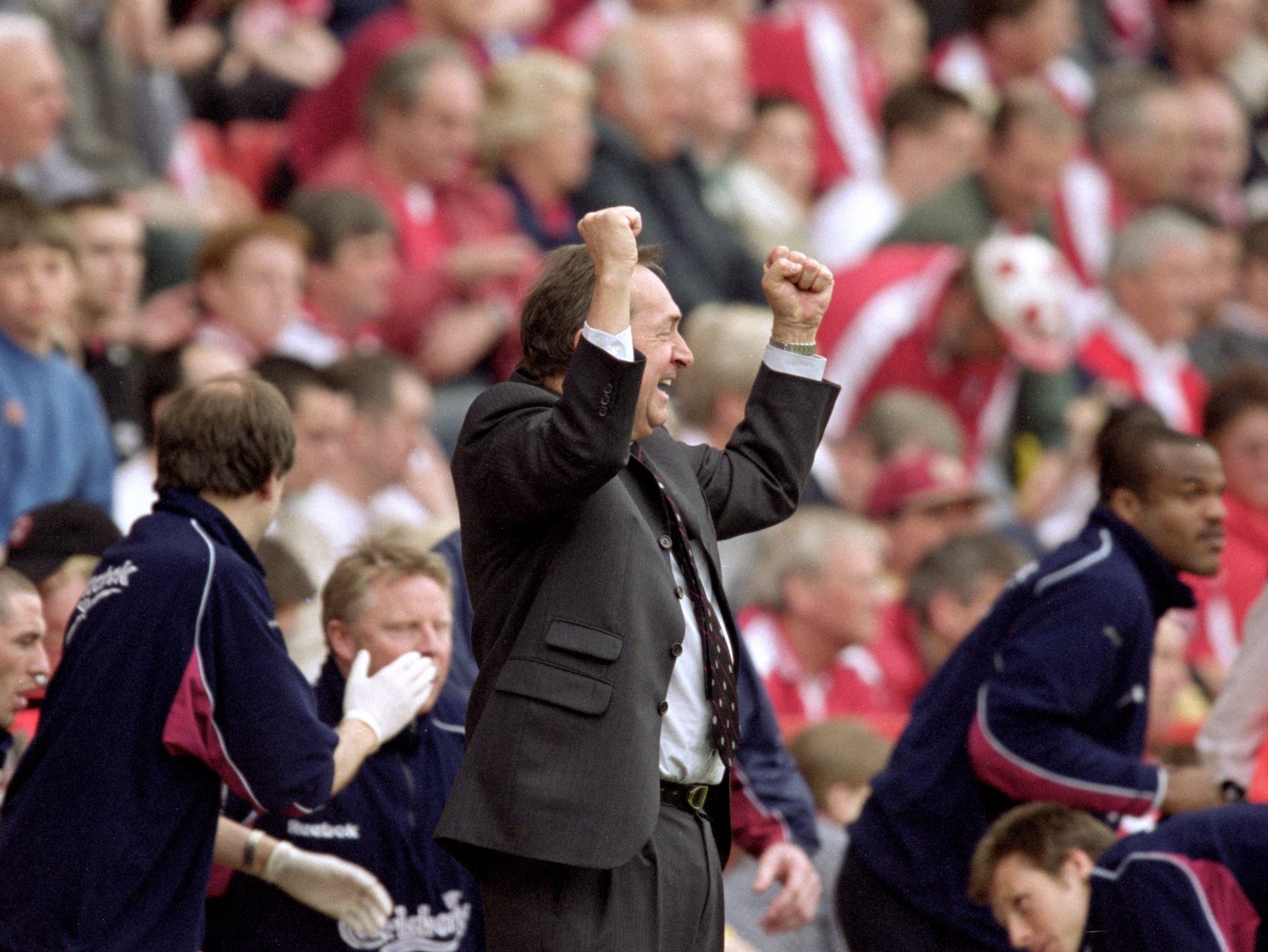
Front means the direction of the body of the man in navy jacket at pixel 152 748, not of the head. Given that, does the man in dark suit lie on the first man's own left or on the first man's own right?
on the first man's own right

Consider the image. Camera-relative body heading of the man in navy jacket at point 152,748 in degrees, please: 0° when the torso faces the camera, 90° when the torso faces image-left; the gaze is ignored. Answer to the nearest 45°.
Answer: approximately 225°

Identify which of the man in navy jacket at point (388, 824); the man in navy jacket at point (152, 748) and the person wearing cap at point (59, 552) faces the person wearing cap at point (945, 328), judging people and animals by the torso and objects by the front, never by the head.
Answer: the man in navy jacket at point (152, 748)

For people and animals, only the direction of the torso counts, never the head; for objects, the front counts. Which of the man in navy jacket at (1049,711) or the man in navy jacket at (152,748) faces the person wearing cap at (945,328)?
the man in navy jacket at (152,748)

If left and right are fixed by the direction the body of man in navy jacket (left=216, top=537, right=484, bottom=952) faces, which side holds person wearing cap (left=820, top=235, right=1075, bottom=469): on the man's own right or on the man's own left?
on the man's own left

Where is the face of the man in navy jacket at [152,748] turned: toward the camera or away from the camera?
away from the camera

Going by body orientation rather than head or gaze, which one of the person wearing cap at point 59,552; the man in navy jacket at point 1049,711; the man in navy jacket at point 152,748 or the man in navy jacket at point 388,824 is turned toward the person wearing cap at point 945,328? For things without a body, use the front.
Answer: the man in navy jacket at point 152,748
